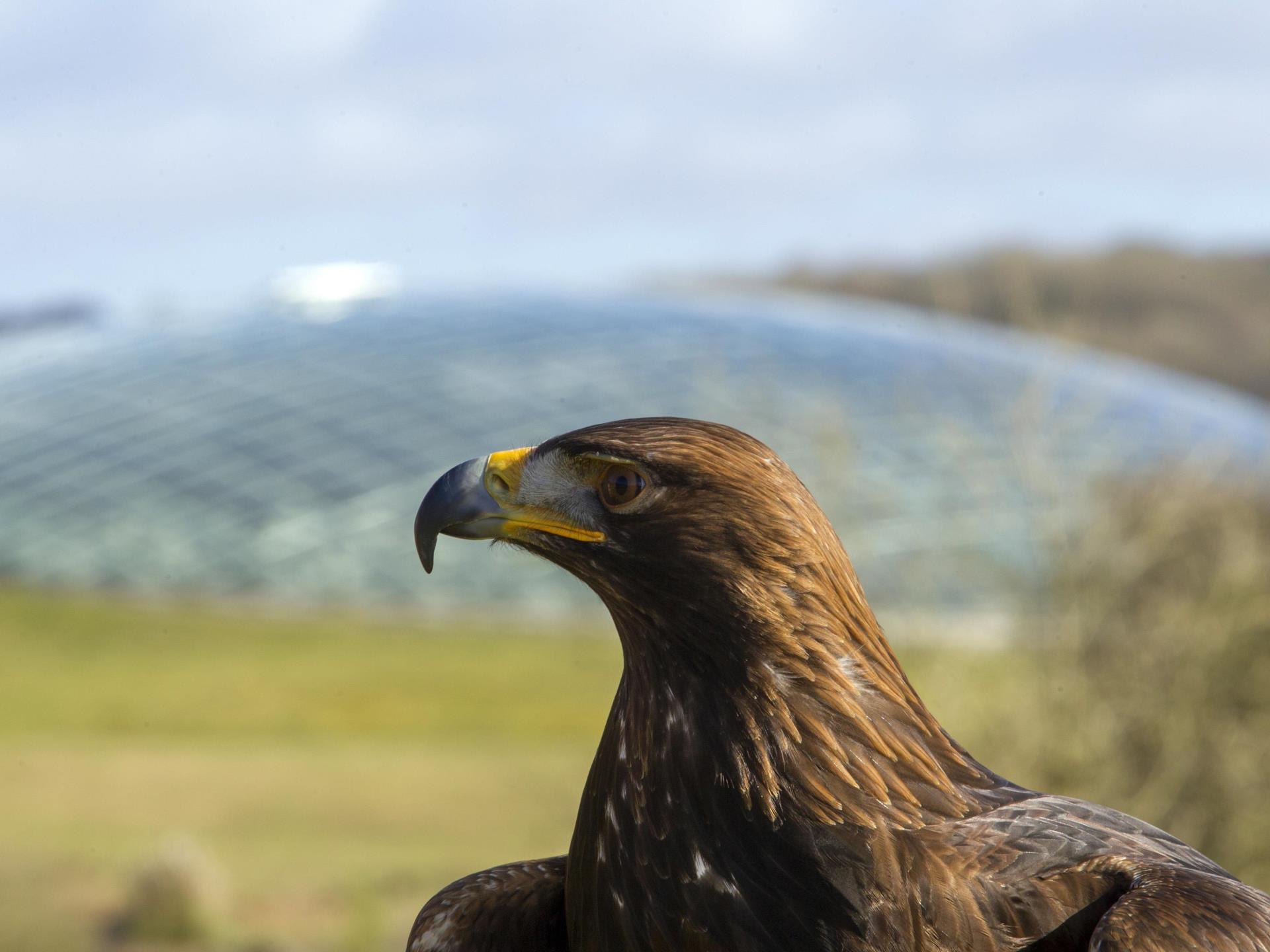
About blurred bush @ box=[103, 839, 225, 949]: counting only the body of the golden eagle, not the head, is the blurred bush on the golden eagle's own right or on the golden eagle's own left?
on the golden eagle's own right

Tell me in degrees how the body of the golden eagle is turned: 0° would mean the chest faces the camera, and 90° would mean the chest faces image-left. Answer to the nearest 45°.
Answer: approximately 45°

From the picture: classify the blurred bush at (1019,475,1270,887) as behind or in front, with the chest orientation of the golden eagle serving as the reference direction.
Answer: behind

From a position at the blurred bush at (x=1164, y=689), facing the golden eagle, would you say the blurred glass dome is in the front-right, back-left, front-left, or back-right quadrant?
back-right

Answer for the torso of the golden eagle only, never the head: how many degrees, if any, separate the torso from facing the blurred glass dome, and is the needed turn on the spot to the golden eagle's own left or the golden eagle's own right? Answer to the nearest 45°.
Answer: approximately 135° to the golden eagle's own right
